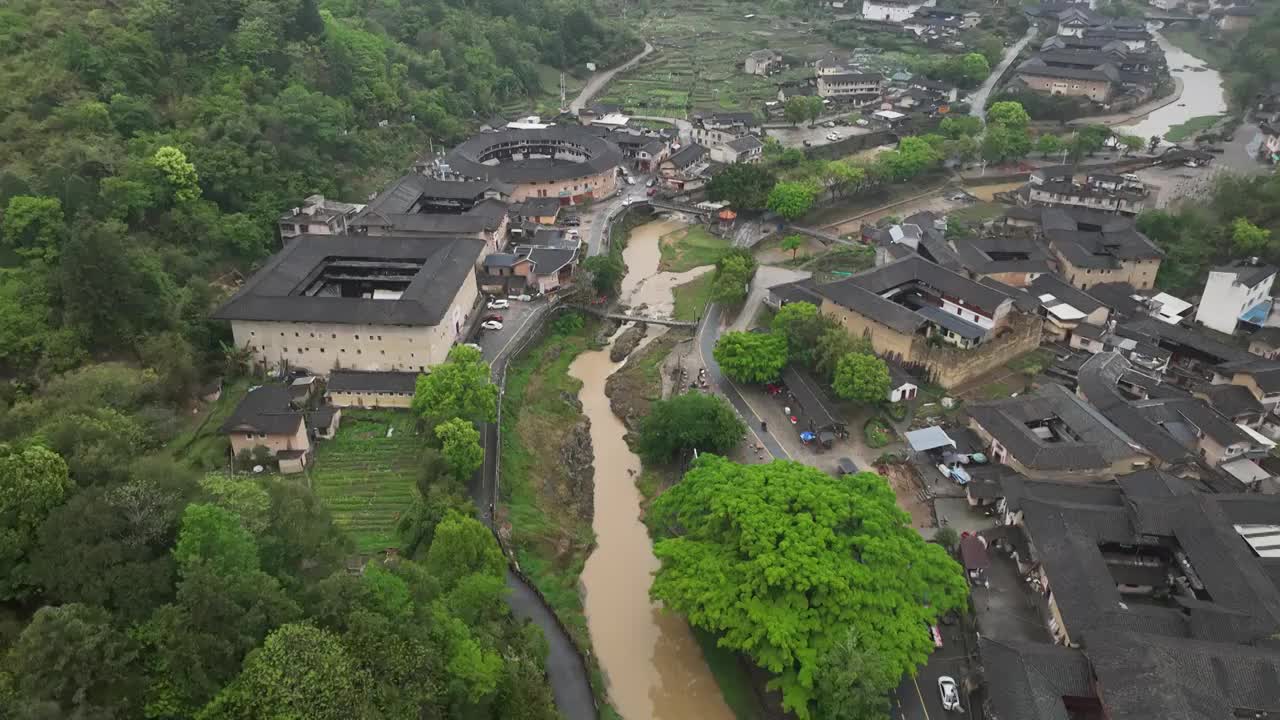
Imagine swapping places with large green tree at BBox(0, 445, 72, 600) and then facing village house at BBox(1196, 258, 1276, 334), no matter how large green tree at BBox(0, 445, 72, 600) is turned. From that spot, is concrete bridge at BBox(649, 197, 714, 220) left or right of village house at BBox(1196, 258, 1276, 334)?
left

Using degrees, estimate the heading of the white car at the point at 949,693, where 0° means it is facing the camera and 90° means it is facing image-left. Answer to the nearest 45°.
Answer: approximately 180°

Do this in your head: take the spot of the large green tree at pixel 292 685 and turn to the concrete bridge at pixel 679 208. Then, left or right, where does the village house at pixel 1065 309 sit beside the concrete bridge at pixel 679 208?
right

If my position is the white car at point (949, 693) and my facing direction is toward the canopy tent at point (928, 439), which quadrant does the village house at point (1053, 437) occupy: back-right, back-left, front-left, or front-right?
front-right

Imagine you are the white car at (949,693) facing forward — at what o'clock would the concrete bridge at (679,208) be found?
The concrete bridge is roughly at 11 o'clock from the white car.

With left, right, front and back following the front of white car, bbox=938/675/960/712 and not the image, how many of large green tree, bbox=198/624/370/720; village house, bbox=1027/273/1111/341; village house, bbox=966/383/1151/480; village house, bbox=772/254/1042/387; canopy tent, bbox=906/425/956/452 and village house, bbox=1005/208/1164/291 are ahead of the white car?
5

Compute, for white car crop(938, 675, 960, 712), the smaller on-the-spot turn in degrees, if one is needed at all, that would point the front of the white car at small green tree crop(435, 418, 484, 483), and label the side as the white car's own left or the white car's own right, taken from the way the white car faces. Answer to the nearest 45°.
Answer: approximately 90° to the white car's own left

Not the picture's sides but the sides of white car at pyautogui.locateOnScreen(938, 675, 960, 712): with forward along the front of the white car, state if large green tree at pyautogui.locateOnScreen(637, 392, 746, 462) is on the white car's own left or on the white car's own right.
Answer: on the white car's own left

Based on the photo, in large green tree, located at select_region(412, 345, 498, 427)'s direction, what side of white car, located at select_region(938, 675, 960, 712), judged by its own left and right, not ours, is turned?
left

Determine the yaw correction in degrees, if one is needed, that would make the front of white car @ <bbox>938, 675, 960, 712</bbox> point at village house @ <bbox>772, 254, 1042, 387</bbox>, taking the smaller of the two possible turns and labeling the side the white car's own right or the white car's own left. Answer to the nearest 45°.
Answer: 0° — it already faces it

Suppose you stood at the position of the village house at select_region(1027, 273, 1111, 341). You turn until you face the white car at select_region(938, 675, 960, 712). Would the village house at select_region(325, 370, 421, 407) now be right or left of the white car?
right

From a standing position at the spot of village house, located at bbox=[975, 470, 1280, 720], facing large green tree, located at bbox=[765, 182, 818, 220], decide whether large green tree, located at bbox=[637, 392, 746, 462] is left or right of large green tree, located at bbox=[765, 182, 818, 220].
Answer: left

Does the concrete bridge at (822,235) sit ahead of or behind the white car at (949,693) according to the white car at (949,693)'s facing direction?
ahead

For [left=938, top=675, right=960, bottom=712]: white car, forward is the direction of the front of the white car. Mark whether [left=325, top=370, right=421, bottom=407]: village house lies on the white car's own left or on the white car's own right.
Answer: on the white car's own left

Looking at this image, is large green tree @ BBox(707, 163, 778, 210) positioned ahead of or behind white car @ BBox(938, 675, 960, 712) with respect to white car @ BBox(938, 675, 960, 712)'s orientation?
ahead

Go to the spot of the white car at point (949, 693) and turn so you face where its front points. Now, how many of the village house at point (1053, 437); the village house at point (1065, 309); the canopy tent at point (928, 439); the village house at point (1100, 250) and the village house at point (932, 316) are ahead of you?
5

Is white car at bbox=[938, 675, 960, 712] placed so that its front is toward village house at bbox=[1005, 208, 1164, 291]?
yes
